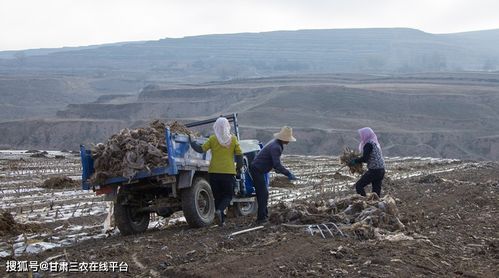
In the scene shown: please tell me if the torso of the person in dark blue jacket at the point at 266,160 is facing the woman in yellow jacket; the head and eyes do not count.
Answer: no

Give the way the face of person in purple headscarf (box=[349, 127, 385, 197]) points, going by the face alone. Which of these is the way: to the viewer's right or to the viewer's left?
to the viewer's left

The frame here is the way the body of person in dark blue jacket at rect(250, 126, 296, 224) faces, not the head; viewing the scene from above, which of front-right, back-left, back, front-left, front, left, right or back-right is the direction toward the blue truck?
back

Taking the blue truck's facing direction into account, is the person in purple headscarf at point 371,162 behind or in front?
in front

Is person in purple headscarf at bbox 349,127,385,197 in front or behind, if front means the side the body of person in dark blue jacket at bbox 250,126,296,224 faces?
in front

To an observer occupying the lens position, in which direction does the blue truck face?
facing away from the viewer and to the right of the viewer

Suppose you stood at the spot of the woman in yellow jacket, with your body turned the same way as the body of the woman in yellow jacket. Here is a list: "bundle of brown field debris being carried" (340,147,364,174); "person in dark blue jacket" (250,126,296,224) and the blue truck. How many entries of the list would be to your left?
1

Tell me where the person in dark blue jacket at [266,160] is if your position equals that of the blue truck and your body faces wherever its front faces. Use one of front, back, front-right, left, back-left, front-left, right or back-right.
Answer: front-right

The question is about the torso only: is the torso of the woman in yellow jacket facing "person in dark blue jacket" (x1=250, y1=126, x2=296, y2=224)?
no

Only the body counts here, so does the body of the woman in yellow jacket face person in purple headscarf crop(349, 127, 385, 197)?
no

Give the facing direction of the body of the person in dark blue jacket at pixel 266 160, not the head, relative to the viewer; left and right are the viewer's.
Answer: facing to the right of the viewer

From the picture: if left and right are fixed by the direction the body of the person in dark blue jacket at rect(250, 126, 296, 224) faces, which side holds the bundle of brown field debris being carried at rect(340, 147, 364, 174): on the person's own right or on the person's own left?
on the person's own left

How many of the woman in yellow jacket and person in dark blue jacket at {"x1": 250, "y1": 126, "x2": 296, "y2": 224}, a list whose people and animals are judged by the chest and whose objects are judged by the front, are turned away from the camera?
1

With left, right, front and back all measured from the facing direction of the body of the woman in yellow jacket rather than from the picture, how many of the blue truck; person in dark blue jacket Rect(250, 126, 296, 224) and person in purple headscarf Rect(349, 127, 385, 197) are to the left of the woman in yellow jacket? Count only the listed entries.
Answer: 1

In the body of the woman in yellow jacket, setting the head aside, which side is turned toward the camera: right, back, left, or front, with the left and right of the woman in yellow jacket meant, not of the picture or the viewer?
back

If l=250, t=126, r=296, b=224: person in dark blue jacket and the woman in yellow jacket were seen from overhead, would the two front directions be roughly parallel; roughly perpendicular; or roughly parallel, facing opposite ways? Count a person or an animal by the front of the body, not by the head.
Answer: roughly perpendicular

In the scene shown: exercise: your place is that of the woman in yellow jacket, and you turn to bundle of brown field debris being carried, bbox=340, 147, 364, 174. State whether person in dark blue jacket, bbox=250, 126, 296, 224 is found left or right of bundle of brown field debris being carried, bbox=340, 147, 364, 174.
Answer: right

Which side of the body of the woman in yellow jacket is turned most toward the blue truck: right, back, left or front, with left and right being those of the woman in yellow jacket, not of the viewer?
left

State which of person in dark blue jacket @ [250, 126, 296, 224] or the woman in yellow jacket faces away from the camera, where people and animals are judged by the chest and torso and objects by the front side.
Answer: the woman in yellow jacket

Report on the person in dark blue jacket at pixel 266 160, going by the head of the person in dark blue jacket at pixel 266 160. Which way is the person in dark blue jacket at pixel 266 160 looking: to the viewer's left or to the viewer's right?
to the viewer's right
